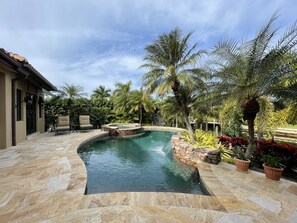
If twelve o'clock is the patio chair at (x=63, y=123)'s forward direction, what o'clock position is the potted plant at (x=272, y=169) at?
The potted plant is roughly at 11 o'clock from the patio chair.

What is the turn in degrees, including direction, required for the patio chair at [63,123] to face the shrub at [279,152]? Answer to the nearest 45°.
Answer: approximately 45° to its left

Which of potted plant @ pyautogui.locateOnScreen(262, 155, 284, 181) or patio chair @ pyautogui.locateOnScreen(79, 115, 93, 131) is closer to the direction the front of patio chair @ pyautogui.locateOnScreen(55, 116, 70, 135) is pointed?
the potted plant

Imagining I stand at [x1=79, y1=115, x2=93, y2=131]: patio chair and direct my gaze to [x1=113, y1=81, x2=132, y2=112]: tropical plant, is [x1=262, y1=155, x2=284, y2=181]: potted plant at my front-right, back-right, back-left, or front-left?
back-right

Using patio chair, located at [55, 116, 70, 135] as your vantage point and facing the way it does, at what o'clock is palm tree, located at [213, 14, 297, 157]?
The palm tree is roughly at 11 o'clock from the patio chair.

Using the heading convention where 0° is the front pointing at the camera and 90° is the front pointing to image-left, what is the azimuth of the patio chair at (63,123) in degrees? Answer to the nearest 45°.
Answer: approximately 0°

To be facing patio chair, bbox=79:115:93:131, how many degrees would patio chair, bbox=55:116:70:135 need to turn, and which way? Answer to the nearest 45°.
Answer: approximately 90° to its left

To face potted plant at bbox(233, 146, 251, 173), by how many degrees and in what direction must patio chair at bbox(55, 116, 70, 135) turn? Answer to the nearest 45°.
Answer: approximately 45° to its left
